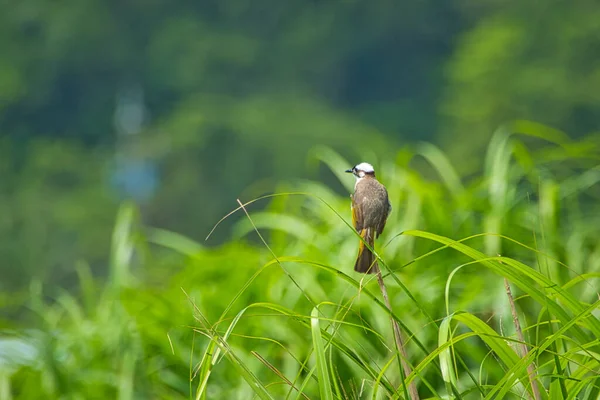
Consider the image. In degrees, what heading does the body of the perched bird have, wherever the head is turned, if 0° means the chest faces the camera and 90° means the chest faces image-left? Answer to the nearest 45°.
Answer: approximately 135°
